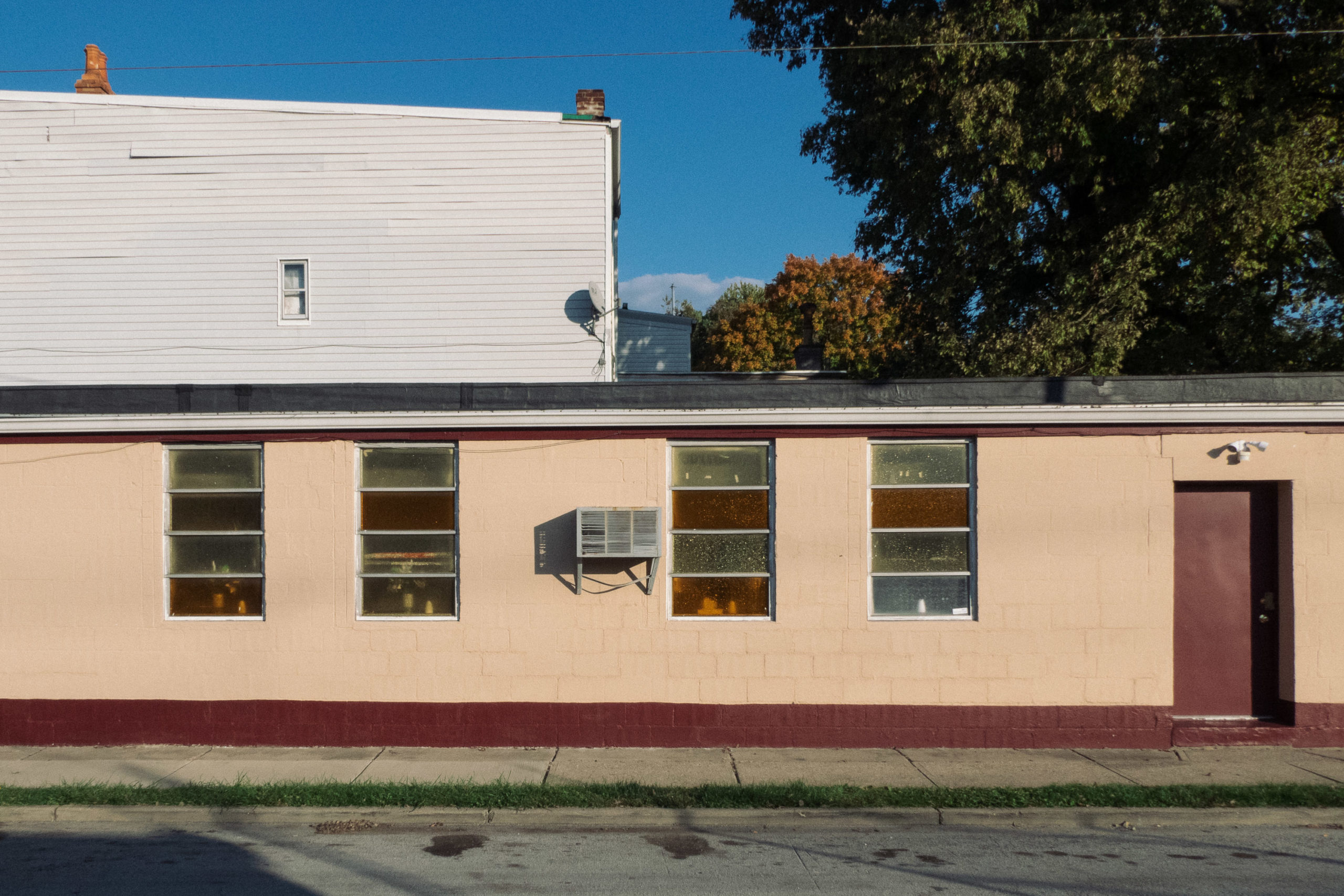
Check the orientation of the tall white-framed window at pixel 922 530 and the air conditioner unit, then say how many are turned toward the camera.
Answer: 2

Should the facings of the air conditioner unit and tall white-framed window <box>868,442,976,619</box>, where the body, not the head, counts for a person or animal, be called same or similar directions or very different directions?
same or similar directions

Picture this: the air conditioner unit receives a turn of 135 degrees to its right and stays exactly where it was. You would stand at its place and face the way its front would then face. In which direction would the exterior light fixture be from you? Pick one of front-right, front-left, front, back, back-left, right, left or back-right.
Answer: back-right

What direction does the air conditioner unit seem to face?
toward the camera

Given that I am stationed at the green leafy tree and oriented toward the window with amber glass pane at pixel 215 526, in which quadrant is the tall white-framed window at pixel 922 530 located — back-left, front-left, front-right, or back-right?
front-left

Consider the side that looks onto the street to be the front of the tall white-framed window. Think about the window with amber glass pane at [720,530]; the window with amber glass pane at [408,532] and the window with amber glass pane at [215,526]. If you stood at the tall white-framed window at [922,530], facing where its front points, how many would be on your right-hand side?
3

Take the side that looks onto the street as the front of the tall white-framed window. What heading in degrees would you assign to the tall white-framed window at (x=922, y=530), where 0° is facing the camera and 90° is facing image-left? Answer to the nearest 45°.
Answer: approximately 0°

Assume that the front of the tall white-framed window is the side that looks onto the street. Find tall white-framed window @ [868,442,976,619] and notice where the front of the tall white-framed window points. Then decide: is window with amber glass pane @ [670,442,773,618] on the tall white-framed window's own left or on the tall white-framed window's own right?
on the tall white-framed window's own right
